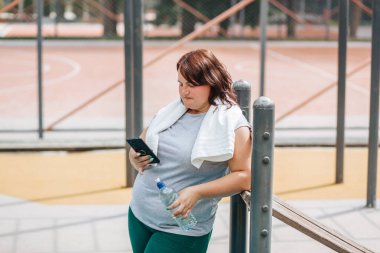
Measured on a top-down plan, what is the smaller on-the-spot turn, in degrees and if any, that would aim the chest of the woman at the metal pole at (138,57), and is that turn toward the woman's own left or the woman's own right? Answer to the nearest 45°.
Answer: approximately 135° to the woman's own right

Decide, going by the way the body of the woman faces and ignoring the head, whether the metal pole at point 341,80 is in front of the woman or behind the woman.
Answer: behind

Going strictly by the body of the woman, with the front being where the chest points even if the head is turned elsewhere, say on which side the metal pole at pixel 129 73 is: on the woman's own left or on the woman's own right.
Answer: on the woman's own right

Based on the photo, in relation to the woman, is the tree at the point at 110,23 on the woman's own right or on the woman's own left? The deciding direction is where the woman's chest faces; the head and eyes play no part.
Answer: on the woman's own right

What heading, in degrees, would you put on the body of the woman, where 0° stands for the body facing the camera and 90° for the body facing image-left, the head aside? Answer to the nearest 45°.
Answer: approximately 45°

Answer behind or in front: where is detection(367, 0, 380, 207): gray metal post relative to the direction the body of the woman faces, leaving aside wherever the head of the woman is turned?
behind
